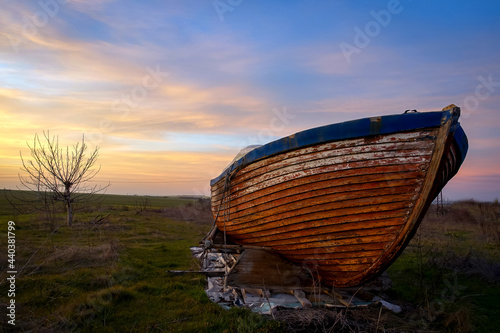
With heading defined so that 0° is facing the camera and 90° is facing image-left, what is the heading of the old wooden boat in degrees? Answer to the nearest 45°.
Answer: approximately 315°
